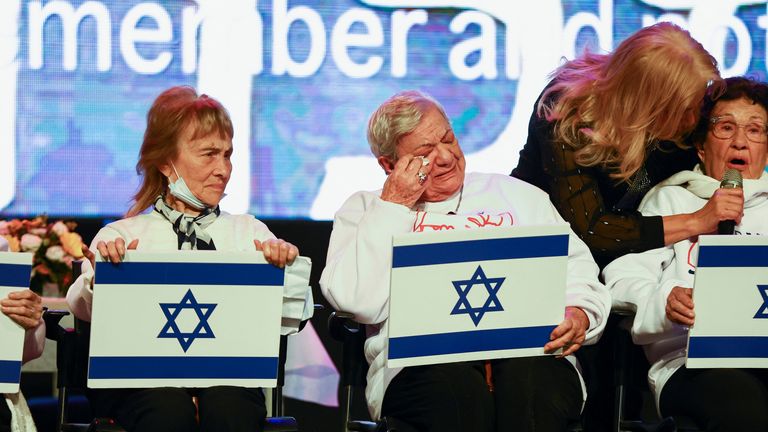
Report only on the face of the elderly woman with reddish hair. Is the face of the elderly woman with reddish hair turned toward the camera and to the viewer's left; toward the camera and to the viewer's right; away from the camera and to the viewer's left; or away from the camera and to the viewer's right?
toward the camera and to the viewer's right

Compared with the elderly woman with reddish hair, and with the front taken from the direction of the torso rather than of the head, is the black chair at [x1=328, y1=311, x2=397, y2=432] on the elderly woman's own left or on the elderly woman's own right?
on the elderly woman's own left

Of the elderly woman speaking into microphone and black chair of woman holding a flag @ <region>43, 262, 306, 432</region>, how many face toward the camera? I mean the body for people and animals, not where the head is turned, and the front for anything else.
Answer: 2

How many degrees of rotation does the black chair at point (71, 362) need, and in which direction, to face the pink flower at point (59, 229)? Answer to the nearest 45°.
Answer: approximately 180°

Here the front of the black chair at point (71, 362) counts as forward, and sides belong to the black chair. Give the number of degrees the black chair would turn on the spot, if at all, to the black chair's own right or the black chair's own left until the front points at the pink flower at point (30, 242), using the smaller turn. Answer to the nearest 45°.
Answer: approximately 180°

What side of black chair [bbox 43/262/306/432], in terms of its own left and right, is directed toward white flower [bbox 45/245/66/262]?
back

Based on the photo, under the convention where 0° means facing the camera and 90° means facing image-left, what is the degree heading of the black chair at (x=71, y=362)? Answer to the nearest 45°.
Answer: approximately 0°

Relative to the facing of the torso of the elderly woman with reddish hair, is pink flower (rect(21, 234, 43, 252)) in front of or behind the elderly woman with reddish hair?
behind
